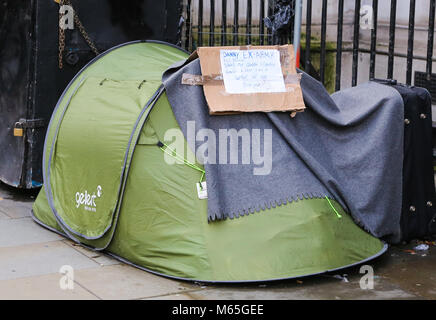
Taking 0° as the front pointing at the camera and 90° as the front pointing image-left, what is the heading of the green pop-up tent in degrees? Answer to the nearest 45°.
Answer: approximately 45°

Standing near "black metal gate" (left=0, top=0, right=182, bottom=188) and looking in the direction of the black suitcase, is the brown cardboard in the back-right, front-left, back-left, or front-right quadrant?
front-right

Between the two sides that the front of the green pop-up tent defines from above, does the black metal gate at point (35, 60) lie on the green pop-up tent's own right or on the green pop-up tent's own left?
on the green pop-up tent's own right
